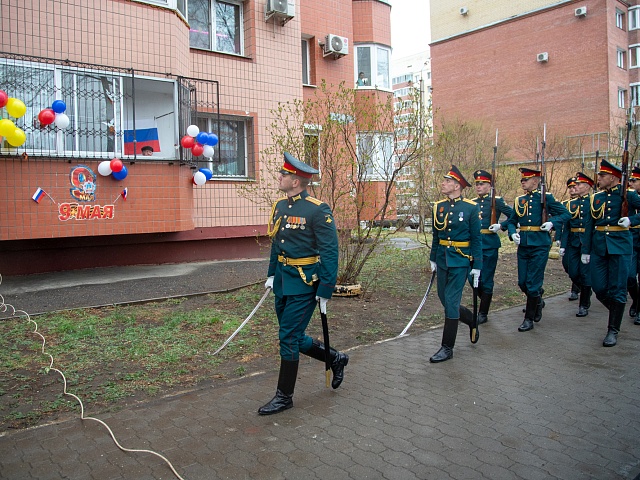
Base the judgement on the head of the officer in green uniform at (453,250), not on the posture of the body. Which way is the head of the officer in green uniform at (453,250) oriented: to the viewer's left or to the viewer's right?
to the viewer's left

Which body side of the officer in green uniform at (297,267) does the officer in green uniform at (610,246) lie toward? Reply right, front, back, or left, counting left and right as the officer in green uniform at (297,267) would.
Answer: back

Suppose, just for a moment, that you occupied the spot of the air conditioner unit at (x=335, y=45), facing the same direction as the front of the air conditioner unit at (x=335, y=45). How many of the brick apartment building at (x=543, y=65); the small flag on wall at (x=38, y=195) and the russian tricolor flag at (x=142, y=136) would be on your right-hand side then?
2

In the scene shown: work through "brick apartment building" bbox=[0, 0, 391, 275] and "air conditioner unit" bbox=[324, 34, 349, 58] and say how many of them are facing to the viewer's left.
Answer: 0

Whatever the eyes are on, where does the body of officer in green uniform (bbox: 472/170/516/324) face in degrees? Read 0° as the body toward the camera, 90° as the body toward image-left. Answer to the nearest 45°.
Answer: approximately 45°

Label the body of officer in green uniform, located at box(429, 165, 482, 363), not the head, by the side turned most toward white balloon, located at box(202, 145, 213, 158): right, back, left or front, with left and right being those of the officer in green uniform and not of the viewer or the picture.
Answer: right

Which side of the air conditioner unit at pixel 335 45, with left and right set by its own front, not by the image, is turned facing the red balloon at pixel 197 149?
right

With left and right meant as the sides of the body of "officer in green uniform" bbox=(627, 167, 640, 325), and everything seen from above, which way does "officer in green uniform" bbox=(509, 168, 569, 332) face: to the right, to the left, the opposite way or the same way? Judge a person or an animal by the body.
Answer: the same way

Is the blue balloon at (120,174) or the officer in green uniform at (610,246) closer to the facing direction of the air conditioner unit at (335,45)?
the officer in green uniform

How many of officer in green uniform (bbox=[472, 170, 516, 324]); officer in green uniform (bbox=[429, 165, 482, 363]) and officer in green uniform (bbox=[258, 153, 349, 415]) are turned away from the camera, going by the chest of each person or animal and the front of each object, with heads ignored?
0

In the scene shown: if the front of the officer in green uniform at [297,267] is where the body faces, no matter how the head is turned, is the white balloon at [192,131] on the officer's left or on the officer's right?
on the officer's right

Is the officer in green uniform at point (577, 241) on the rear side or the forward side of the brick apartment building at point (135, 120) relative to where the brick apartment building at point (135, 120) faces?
on the forward side

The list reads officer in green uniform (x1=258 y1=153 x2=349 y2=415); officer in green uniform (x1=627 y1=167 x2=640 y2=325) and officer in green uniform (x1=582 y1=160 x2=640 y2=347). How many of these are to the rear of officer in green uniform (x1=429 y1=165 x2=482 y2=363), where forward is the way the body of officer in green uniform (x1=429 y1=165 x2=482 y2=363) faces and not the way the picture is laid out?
2

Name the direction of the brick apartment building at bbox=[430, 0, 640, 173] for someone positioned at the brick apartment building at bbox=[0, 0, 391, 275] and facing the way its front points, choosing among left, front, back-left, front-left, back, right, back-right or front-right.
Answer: left

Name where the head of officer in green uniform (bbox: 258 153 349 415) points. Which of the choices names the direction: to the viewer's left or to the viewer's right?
to the viewer's left
